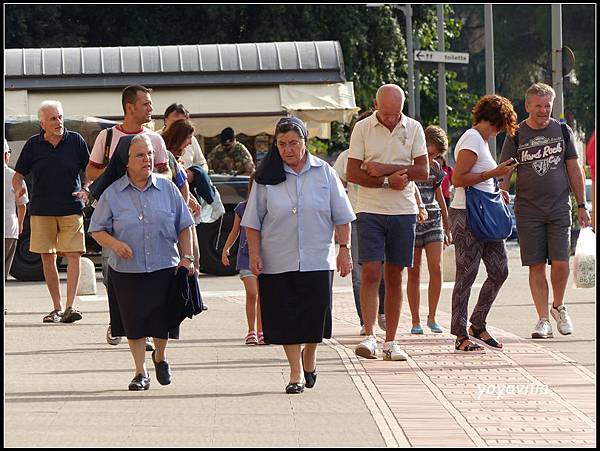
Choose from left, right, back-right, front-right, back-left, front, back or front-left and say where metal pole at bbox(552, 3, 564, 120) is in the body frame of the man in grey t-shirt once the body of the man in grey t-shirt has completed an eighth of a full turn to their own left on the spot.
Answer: back-left

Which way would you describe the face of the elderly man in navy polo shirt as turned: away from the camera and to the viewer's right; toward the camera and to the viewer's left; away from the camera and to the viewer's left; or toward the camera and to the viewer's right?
toward the camera and to the viewer's right

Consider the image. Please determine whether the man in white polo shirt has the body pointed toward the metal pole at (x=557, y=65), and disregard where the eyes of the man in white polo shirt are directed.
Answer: no

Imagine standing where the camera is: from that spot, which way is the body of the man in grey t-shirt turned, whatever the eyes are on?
toward the camera

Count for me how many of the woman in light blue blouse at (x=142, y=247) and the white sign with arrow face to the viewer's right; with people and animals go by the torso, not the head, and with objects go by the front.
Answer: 0

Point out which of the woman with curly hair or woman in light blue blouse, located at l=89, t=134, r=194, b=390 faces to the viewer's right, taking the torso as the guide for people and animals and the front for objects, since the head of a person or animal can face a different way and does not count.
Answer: the woman with curly hair

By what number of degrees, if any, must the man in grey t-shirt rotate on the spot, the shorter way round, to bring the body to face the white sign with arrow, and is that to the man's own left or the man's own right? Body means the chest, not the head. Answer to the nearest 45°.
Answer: approximately 180°

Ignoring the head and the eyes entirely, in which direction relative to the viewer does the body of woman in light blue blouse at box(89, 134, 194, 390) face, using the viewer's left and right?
facing the viewer

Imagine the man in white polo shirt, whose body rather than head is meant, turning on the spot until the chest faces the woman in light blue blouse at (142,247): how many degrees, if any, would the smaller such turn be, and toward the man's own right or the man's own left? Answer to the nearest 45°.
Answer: approximately 45° to the man's own right

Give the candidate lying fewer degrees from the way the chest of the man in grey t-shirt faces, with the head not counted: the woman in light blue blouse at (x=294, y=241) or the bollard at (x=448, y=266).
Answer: the woman in light blue blouse

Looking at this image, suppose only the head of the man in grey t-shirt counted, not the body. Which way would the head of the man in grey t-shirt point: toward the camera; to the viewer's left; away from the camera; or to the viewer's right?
toward the camera

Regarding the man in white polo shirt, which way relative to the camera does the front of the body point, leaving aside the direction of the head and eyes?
toward the camera
